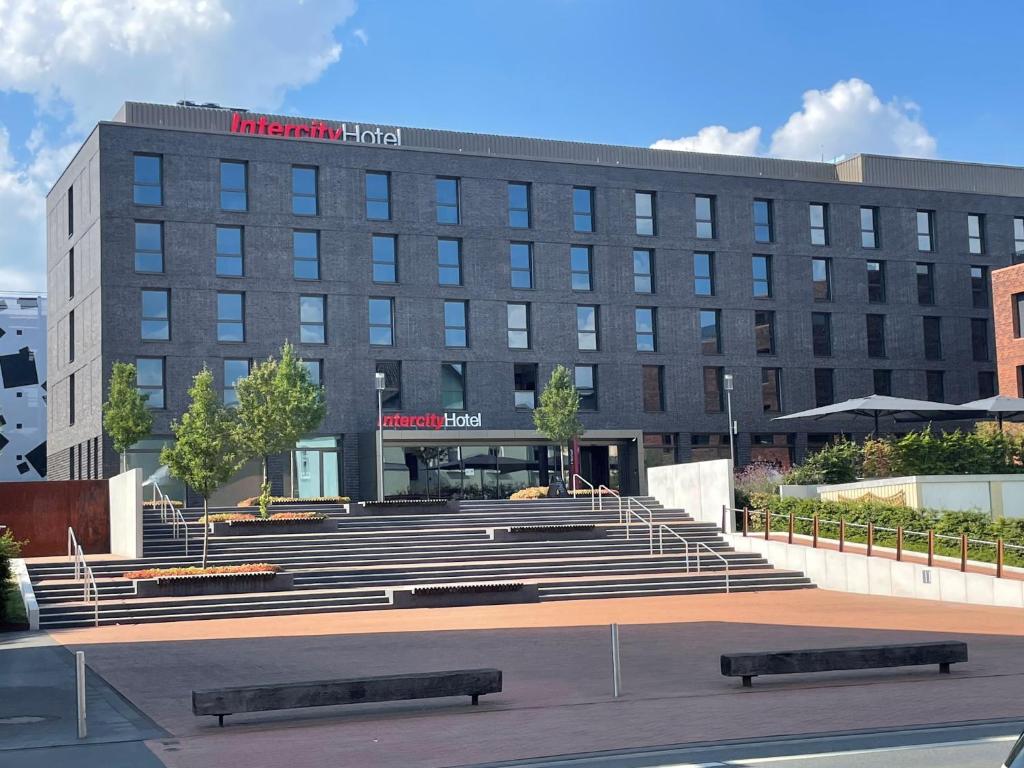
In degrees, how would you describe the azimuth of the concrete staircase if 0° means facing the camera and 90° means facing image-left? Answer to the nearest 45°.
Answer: approximately 0°

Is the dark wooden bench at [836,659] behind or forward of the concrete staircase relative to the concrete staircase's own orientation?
forward

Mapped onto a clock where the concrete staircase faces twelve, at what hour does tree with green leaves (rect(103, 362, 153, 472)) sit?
The tree with green leaves is roughly at 5 o'clock from the concrete staircase.

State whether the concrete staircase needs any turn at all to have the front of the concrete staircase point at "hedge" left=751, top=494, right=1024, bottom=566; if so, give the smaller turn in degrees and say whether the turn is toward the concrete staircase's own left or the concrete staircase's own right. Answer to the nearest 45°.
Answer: approximately 90° to the concrete staircase's own left

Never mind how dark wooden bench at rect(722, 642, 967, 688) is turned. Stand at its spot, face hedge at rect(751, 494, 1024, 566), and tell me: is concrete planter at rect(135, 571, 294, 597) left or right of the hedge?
left

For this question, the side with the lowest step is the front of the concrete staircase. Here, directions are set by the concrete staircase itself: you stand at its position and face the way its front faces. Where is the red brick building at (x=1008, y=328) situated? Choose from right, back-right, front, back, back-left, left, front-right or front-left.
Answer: back-left

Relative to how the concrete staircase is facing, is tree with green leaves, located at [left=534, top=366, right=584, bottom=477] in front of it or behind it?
behind

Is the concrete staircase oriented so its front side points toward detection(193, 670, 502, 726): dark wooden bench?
yes

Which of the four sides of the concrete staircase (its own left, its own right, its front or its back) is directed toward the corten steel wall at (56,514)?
right
